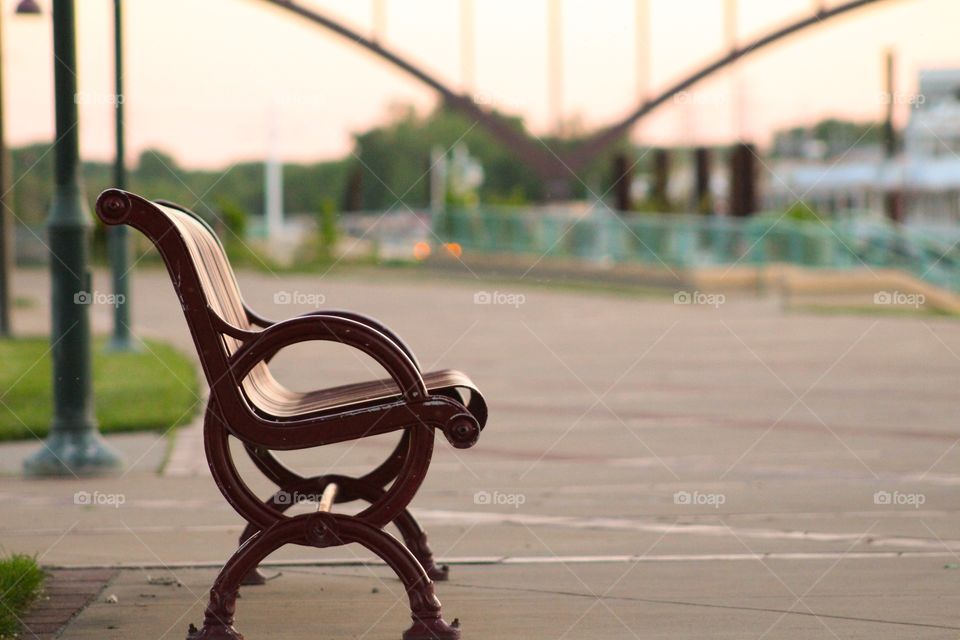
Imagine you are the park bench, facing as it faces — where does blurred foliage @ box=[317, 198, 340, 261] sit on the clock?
The blurred foliage is roughly at 9 o'clock from the park bench.

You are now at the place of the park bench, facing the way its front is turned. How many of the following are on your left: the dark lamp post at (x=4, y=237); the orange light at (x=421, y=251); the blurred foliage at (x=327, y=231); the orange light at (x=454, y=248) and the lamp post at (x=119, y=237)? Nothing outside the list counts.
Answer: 5

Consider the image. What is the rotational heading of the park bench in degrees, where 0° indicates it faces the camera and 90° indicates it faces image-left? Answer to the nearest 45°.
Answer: approximately 270°

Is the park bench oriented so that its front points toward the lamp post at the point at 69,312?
no

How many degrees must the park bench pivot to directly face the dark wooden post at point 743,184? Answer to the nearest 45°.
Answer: approximately 90° to its left

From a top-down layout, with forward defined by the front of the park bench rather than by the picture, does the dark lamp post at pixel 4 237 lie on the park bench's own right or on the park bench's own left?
on the park bench's own left

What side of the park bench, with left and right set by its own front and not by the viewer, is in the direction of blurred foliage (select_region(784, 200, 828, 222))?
left

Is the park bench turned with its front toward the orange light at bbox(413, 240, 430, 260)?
no

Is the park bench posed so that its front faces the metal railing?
no

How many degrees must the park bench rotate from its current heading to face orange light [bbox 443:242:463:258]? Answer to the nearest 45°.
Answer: approximately 90° to its left
